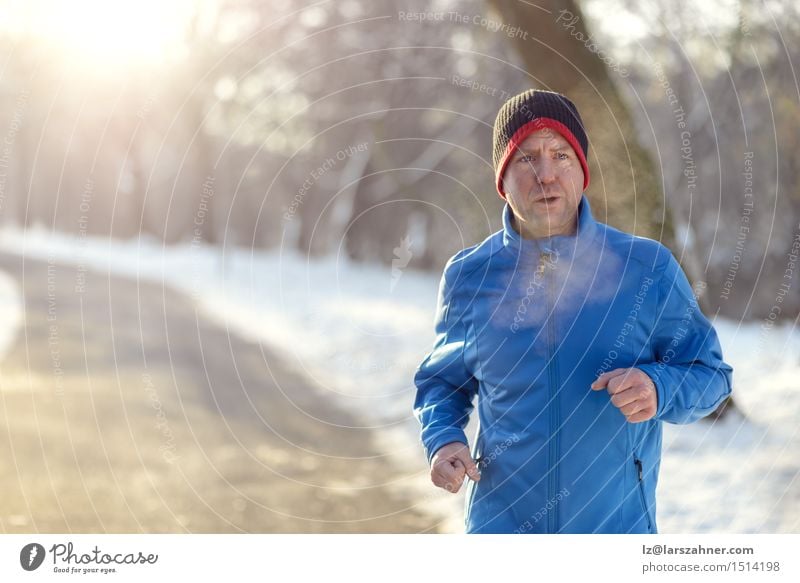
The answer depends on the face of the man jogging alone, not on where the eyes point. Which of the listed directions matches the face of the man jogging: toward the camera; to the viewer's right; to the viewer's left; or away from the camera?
toward the camera

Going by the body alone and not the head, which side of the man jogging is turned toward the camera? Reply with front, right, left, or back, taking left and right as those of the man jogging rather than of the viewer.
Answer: front
